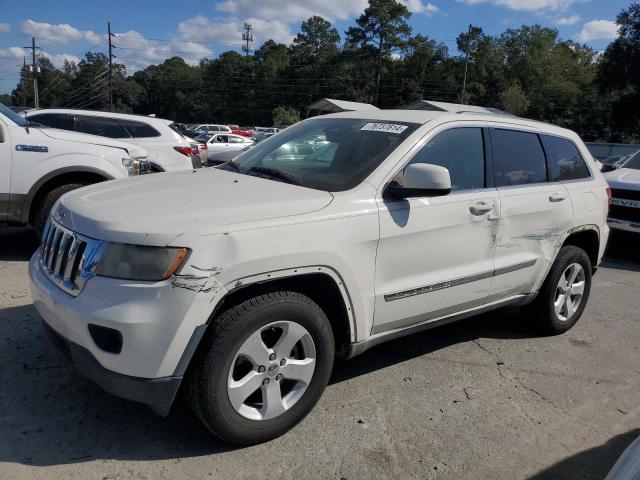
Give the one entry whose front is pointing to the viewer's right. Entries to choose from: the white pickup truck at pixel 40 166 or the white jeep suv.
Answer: the white pickup truck

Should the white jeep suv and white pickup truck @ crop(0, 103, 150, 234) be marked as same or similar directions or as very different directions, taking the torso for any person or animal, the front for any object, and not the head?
very different directions

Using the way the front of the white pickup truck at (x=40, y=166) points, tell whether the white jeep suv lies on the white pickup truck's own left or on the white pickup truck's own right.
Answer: on the white pickup truck's own right

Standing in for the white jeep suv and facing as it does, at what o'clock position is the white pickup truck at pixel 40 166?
The white pickup truck is roughly at 3 o'clock from the white jeep suv.

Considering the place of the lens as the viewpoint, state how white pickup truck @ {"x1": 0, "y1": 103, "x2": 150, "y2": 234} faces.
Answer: facing to the right of the viewer

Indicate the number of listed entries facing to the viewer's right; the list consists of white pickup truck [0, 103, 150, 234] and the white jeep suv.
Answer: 1
